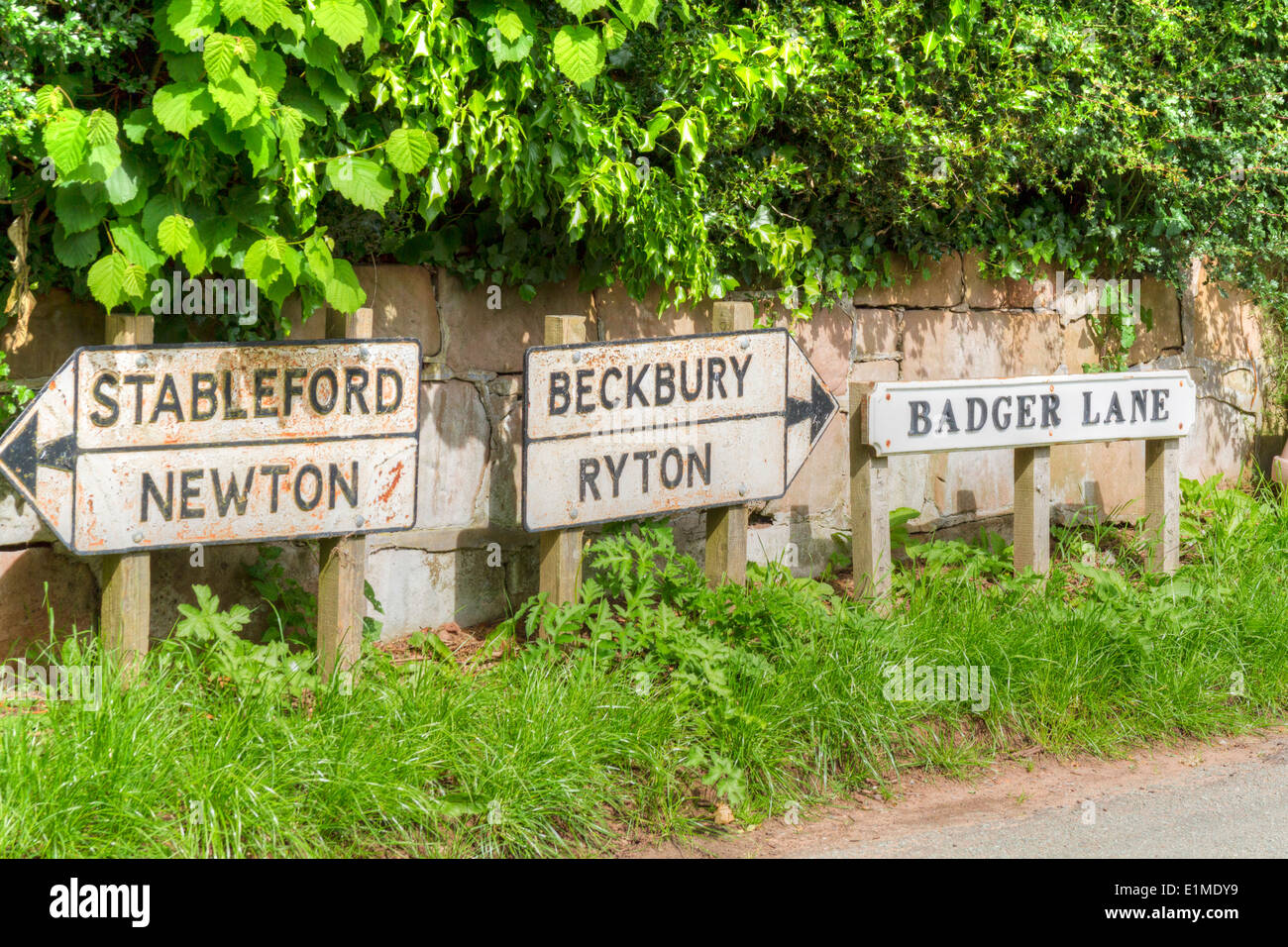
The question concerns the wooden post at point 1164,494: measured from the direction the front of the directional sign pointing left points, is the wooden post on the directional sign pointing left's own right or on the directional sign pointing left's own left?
on the directional sign pointing left's own left

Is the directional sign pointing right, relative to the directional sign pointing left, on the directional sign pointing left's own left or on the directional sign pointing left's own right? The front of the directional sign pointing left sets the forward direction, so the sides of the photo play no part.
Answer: on the directional sign pointing left's own left

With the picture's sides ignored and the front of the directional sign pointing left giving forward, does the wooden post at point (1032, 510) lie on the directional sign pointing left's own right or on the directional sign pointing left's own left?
on the directional sign pointing left's own left

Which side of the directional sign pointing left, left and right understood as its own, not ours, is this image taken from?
front

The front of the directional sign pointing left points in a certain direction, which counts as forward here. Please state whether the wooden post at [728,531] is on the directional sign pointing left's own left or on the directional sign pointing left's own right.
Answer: on the directional sign pointing left's own left
